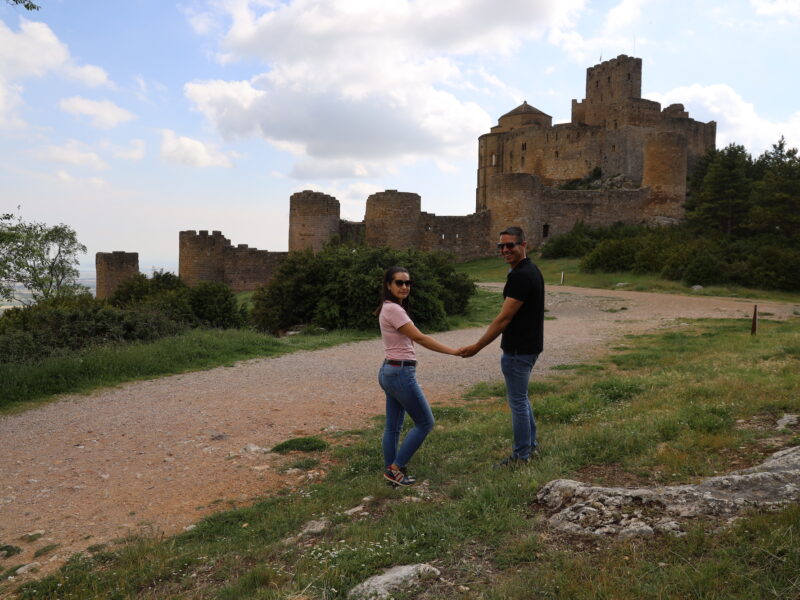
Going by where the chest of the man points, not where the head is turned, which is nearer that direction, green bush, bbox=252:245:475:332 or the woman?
the woman

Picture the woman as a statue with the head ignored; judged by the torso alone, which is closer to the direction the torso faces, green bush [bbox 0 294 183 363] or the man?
the man

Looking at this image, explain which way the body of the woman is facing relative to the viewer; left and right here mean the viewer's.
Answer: facing to the right of the viewer

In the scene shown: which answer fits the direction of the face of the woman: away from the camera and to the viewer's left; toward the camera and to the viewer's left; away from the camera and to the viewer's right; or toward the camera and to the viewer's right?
toward the camera and to the viewer's right

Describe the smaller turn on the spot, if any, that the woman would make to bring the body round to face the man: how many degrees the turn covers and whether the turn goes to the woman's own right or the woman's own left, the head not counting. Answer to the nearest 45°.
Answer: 0° — they already face them

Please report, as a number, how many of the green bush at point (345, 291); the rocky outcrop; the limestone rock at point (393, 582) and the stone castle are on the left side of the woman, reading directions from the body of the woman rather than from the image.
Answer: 2

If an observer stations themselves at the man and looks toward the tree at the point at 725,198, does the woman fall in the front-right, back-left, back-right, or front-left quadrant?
back-left

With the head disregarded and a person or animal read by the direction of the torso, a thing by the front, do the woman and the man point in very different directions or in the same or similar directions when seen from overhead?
very different directions

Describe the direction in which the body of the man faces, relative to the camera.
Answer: to the viewer's left

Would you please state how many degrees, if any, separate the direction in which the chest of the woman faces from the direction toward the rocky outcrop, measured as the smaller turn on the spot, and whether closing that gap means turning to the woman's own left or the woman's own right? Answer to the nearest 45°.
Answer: approximately 45° to the woman's own right
